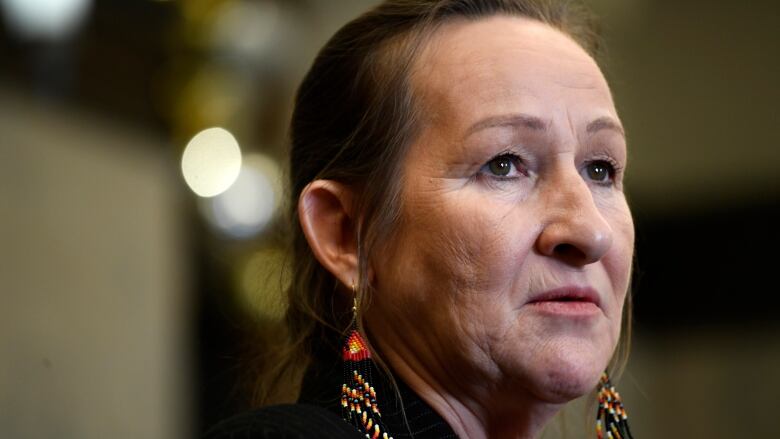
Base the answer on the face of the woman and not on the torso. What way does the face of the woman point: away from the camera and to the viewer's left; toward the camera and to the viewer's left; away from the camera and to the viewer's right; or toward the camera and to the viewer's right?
toward the camera and to the viewer's right

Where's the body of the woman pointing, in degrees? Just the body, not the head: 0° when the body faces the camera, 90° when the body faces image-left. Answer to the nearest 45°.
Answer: approximately 315°
